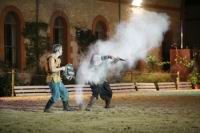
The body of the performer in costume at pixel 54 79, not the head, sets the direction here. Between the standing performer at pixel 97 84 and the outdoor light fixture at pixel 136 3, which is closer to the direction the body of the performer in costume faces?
the standing performer

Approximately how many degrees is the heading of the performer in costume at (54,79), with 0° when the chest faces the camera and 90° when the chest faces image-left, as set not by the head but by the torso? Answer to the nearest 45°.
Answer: approximately 270°

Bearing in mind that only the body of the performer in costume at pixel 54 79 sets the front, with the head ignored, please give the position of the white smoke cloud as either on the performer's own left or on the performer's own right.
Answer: on the performer's own left

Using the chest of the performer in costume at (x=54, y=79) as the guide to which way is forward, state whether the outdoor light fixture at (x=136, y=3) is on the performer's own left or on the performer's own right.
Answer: on the performer's own left
